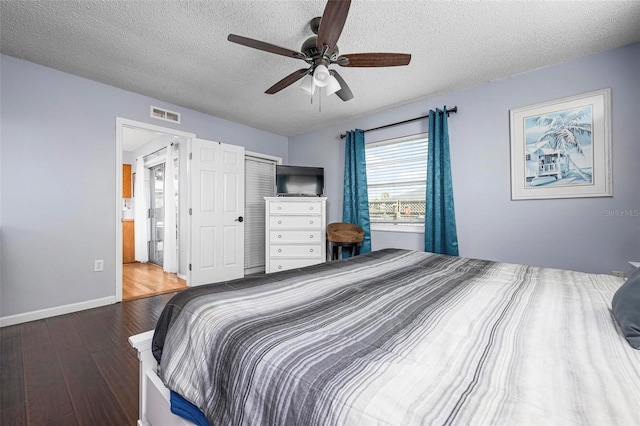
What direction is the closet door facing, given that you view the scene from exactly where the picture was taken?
facing the viewer and to the right of the viewer

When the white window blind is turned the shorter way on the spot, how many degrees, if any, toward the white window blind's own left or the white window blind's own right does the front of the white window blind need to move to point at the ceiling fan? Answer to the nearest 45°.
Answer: approximately 45° to the white window blind's own left

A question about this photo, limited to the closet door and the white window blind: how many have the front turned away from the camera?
0

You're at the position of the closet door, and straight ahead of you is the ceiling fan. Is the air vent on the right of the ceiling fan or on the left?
right

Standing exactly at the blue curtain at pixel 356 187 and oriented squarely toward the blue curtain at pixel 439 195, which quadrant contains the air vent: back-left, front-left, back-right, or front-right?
back-right

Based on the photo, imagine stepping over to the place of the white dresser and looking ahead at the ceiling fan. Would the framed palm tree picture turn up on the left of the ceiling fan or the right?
left

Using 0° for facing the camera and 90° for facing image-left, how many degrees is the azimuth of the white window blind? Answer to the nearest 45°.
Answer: approximately 45°
